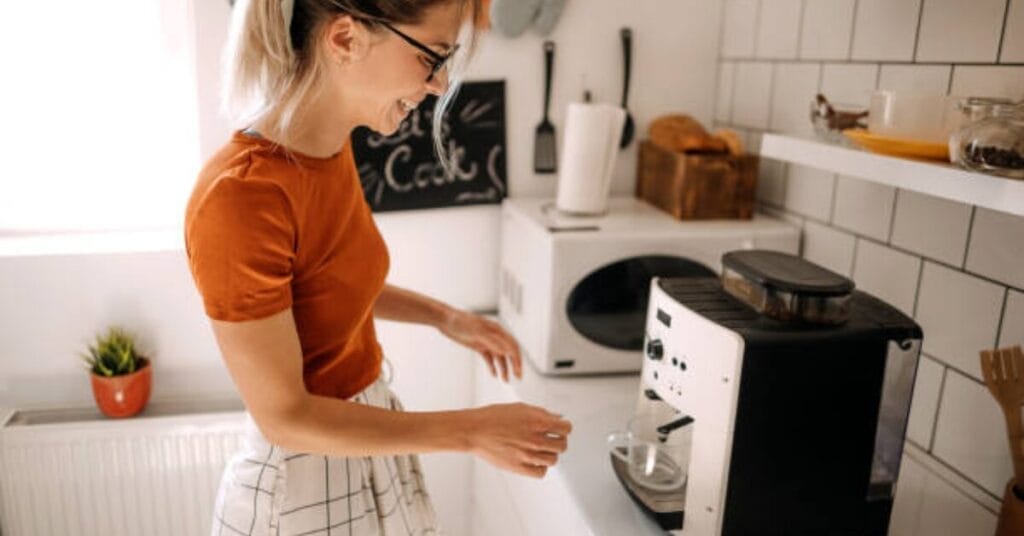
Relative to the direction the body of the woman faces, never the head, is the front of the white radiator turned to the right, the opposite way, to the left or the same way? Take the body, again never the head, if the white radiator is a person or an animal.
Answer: to the right

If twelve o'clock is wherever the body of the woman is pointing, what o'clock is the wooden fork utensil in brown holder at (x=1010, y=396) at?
The wooden fork utensil in brown holder is roughly at 12 o'clock from the woman.

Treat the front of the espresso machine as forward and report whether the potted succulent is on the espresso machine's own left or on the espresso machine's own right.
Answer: on the espresso machine's own right

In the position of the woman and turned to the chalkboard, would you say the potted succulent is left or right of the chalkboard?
left

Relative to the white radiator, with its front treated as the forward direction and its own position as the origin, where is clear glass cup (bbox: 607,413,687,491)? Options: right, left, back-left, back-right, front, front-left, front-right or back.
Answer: front-left

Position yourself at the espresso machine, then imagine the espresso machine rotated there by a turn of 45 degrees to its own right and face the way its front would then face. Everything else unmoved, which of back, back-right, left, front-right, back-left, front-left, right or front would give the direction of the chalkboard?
front-right

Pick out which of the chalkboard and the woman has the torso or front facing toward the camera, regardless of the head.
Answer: the chalkboard

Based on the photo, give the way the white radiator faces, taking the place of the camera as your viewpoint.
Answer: facing the viewer

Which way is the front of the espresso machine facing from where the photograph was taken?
facing the viewer and to the left of the viewer

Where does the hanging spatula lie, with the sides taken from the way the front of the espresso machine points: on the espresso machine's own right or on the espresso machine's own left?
on the espresso machine's own right

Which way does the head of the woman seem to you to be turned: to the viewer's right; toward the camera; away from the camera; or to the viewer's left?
to the viewer's right

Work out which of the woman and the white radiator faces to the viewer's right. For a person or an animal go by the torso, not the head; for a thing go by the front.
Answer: the woman

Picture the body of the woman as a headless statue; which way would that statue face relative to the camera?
to the viewer's right

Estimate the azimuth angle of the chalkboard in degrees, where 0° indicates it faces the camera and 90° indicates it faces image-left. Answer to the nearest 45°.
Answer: approximately 0°

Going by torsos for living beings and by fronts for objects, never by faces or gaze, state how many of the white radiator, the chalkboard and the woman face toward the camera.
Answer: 2

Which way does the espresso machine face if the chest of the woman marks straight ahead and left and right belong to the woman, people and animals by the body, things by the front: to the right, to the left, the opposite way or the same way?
the opposite way
